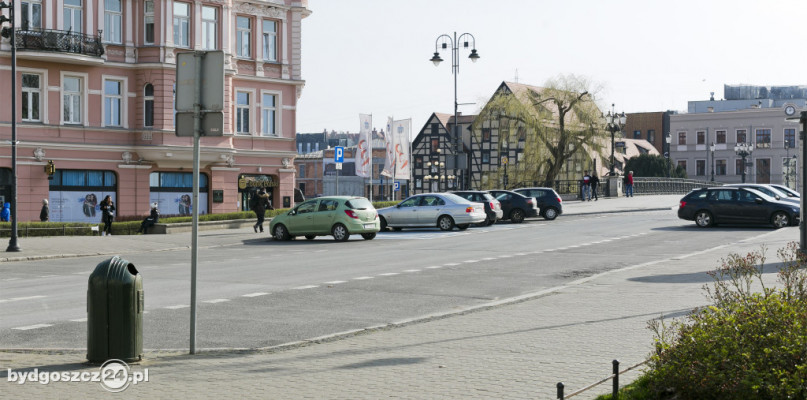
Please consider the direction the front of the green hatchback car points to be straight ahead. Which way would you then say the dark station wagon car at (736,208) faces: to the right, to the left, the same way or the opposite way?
the opposite way

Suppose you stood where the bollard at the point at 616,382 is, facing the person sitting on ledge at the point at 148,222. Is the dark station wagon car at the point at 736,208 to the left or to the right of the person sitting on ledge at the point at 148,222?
right

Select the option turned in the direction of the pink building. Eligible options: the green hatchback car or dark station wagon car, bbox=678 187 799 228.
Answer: the green hatchback car

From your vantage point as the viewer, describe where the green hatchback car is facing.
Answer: facing away from the viewer and to the left of the viewer
